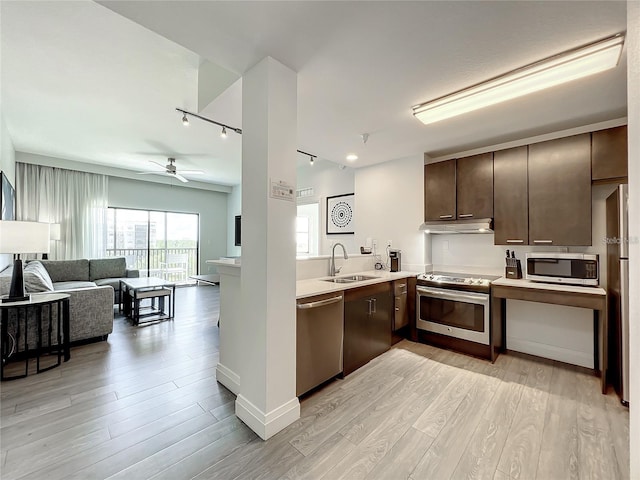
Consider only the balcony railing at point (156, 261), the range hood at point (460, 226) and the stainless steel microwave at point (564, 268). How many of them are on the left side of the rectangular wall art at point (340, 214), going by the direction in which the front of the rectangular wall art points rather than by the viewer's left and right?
2

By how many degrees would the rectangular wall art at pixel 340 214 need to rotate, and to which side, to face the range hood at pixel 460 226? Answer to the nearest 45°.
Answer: approximately 90° to its left

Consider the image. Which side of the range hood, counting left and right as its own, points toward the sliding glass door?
right

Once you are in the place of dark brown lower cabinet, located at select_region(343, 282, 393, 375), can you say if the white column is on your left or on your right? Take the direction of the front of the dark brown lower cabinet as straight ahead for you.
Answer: on your right

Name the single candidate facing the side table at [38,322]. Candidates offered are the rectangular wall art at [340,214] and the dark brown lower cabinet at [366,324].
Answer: the rectangular wall art

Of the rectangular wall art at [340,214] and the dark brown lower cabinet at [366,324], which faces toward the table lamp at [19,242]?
the rectangular wall art

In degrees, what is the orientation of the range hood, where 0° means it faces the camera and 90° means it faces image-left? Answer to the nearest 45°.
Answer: approximately 0°

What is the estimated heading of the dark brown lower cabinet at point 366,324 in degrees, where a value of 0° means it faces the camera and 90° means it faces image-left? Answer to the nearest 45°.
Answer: approximately 315°

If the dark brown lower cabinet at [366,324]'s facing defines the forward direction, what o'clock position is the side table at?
The side table is roughly at 4 o'clock from the dark brown lower cabinet.

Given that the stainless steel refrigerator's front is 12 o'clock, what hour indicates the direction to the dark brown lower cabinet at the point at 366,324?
The dark brown lower cabinet is roughly at 2 o'clock from the stainless steel refrigerator.
